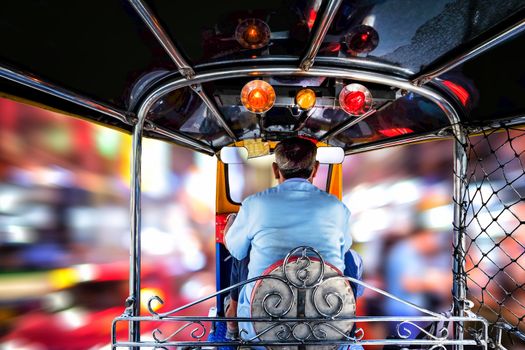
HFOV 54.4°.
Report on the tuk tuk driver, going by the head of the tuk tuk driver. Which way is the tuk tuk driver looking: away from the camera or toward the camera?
away from the camera

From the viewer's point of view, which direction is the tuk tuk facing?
away from the camera

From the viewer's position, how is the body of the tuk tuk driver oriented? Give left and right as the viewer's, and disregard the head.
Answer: facing away from the viewer
